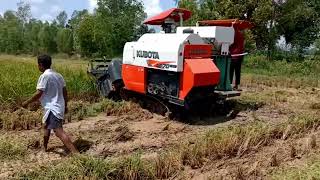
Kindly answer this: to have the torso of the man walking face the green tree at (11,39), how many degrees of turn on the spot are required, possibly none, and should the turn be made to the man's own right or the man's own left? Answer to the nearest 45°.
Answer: approximately 45° to the man's own right

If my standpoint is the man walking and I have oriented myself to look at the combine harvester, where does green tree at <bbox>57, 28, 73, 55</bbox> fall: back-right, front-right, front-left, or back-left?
front-left

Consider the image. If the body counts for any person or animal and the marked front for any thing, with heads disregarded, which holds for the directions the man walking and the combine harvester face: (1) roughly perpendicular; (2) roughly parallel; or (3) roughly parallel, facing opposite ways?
roughly parallel

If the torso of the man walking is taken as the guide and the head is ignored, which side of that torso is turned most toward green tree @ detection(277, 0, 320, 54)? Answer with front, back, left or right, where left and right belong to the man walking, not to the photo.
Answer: right

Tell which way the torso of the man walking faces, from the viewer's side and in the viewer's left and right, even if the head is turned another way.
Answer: facing away from the viewer and to the left of the viewer

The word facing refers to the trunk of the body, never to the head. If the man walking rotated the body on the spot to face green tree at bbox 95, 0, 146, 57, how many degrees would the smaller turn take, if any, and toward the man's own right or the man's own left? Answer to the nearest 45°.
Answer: approximately 45° to the man's own right

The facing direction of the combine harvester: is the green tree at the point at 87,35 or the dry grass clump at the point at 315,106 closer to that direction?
the green tree

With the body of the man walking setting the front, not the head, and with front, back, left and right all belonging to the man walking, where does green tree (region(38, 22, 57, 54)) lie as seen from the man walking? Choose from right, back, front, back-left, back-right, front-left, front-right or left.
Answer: front-right

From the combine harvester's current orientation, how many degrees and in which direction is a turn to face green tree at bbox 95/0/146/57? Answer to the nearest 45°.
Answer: approximately 45° to its right

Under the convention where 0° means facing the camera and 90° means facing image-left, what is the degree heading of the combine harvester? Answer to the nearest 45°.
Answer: approximately 135°

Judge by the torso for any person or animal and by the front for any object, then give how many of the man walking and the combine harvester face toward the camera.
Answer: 0

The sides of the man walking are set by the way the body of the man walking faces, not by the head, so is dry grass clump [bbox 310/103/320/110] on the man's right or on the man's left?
on the man's right

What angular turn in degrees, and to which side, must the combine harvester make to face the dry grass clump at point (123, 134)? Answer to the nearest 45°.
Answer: approximately 90° to its left
